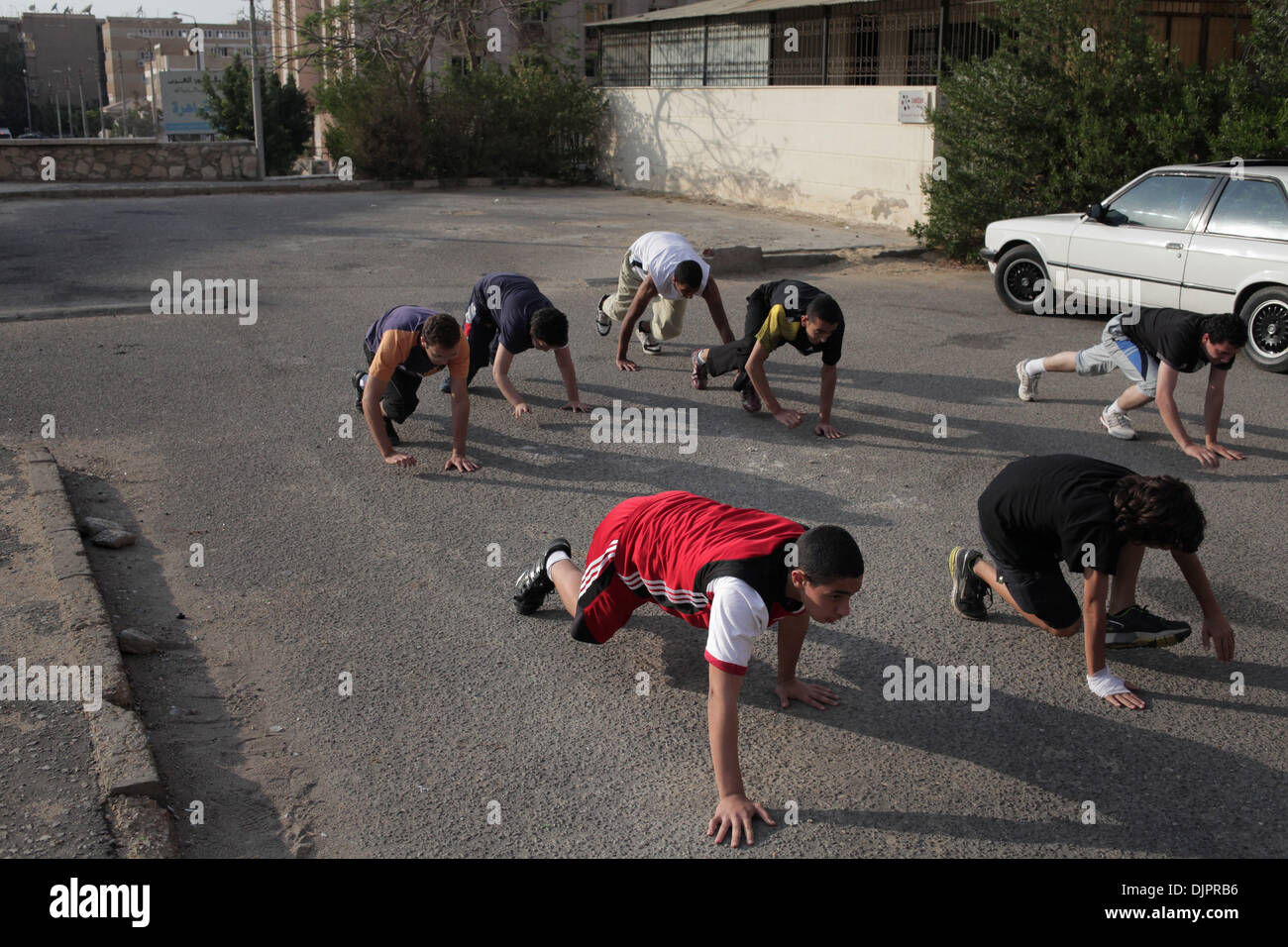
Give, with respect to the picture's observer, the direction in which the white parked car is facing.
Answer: facing away from the viewer and to the left of the viewer

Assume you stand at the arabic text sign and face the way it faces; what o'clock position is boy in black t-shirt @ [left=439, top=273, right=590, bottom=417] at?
The boy in black t-shirt is roughly at 12 o'clock from the arabic text sign.

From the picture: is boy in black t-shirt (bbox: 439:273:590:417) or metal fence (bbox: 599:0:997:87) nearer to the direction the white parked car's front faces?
the metal fence

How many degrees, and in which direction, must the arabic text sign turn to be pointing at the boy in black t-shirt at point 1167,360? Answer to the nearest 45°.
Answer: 0° — it already faces them

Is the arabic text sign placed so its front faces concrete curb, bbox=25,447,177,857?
yes

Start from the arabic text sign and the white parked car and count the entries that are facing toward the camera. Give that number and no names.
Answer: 1

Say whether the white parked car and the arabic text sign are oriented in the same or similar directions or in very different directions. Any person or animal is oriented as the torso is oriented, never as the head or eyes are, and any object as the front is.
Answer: very different directions

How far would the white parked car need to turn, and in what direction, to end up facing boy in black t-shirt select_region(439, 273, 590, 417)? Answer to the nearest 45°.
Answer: approximately 90° to its left

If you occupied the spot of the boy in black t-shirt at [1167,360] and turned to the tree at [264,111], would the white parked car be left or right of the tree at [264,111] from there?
right

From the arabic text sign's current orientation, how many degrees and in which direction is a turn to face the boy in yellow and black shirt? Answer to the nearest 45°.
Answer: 0° — it already faces them
